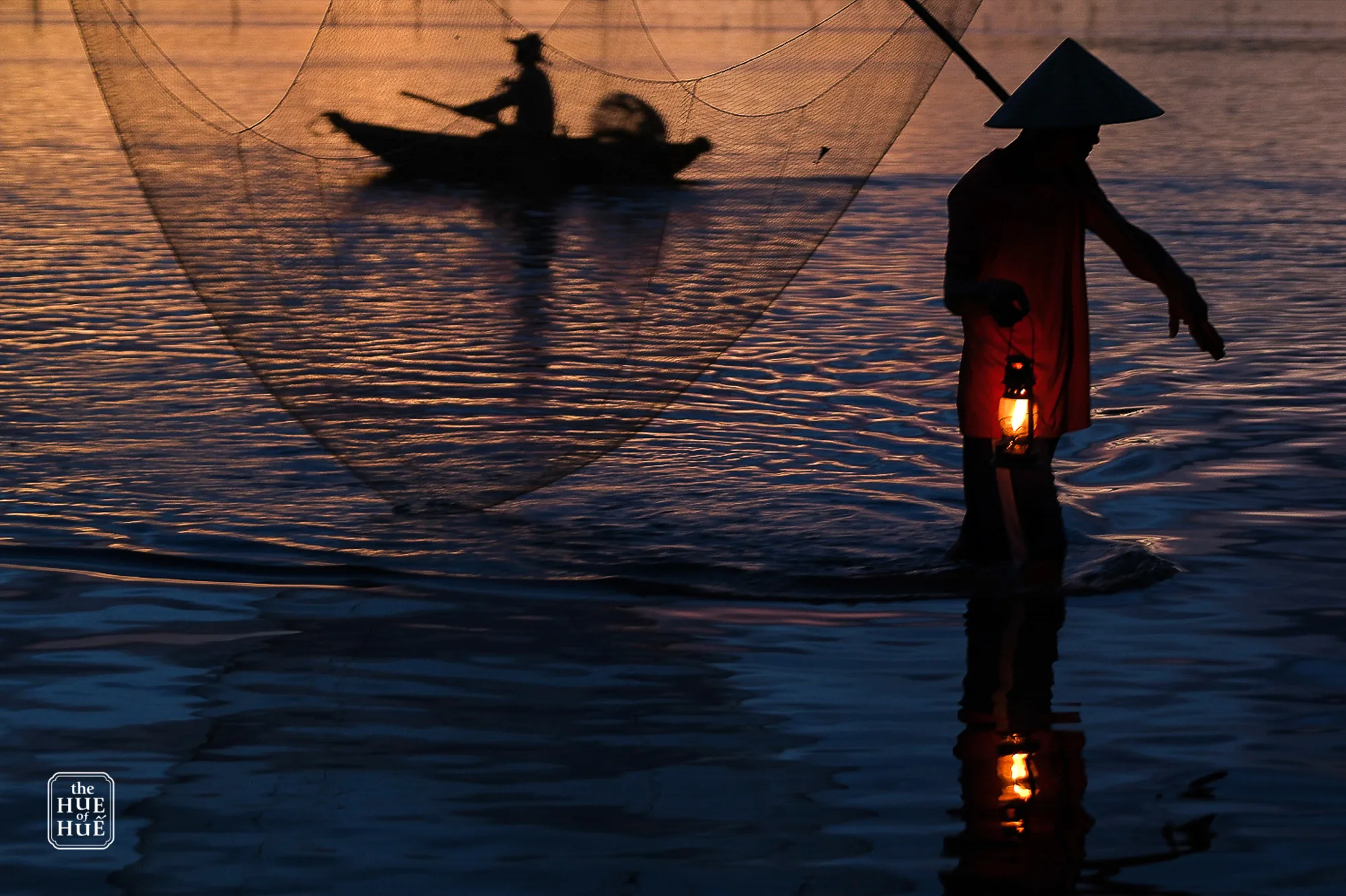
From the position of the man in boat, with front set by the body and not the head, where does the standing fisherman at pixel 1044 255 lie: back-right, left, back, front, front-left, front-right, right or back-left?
back-left

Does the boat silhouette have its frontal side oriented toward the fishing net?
no

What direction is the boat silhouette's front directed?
to the viewer's left

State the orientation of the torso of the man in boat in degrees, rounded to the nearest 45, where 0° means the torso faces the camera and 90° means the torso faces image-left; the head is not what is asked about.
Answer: approximately 90°

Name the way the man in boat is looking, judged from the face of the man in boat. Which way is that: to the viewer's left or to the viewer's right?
to the viewer's left

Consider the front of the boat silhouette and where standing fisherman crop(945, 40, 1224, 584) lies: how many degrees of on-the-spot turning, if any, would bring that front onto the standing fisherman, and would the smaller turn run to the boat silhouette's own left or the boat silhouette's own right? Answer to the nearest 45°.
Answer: approximately 135° to the boat silhouette's own left

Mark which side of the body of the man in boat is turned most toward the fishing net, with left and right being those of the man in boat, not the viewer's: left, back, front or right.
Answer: left
